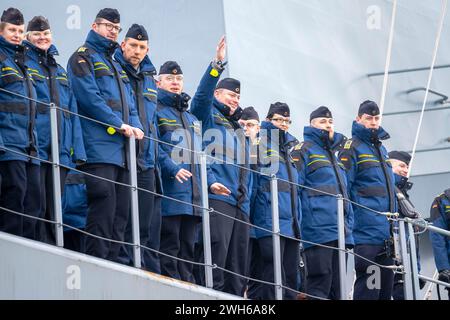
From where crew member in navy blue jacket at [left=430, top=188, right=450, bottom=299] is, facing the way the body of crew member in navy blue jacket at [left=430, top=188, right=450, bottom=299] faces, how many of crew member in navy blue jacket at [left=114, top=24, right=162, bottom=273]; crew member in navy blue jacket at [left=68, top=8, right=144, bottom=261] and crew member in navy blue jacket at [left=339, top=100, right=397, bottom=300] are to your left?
0

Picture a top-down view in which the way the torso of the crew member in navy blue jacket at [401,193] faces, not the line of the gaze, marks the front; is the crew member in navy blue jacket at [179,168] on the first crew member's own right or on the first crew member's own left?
on the first crew member's own right

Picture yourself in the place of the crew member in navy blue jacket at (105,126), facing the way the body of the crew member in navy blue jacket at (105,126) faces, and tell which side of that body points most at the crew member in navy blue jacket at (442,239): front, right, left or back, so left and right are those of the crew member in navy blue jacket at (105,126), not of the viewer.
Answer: left

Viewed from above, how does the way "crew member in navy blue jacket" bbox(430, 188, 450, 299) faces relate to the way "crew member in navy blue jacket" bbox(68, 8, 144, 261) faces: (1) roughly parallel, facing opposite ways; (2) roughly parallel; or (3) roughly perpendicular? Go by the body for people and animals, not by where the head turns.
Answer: roughly parallel

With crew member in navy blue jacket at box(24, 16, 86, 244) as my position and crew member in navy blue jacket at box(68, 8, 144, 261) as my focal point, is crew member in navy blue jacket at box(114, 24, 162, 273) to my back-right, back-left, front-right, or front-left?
front-left

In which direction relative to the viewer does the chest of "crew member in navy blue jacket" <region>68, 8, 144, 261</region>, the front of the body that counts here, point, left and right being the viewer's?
facing the viewer and to the right of the viewer

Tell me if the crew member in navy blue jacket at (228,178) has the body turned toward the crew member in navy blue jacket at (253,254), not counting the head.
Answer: no

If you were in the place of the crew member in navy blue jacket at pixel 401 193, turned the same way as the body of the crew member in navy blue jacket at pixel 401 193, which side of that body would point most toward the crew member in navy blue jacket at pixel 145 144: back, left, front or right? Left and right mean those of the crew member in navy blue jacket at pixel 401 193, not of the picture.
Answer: right

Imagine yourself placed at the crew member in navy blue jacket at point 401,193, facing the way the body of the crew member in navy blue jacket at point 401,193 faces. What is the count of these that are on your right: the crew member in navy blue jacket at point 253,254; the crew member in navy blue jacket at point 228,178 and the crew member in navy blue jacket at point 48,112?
3

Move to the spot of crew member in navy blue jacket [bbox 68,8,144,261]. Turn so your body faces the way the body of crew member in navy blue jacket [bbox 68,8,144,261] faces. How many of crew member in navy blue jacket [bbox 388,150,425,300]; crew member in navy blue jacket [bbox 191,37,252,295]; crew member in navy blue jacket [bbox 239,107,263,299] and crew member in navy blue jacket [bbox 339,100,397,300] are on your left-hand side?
4

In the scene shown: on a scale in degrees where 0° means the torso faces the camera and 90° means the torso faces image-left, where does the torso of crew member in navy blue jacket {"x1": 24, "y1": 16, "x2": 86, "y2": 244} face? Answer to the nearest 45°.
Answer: approximately 0°

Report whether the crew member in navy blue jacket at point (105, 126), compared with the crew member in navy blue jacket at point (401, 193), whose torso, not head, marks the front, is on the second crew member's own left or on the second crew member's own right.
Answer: on the second crew member's own right

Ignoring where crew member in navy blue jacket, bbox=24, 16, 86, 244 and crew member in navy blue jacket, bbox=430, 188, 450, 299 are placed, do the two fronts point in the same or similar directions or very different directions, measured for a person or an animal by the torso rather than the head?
same or similar directions

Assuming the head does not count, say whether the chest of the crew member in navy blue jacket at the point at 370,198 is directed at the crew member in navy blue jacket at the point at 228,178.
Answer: no

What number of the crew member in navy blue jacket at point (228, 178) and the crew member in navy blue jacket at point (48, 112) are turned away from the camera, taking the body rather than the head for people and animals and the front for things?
0

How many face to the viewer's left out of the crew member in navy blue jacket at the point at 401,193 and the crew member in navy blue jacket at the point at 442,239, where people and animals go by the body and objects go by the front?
0

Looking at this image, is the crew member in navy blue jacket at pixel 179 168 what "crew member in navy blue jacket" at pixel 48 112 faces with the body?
no

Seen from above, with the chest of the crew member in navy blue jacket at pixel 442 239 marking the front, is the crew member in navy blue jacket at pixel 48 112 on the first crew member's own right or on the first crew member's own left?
on the first crew member's own right

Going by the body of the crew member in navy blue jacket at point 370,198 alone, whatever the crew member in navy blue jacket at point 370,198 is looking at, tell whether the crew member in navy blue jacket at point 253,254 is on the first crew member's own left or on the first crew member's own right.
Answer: on the first crew member's own right

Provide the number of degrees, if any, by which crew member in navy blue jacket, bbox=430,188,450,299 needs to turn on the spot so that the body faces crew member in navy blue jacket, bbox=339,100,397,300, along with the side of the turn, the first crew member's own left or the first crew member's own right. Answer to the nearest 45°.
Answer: approximately 90° to the first crew member's own right
